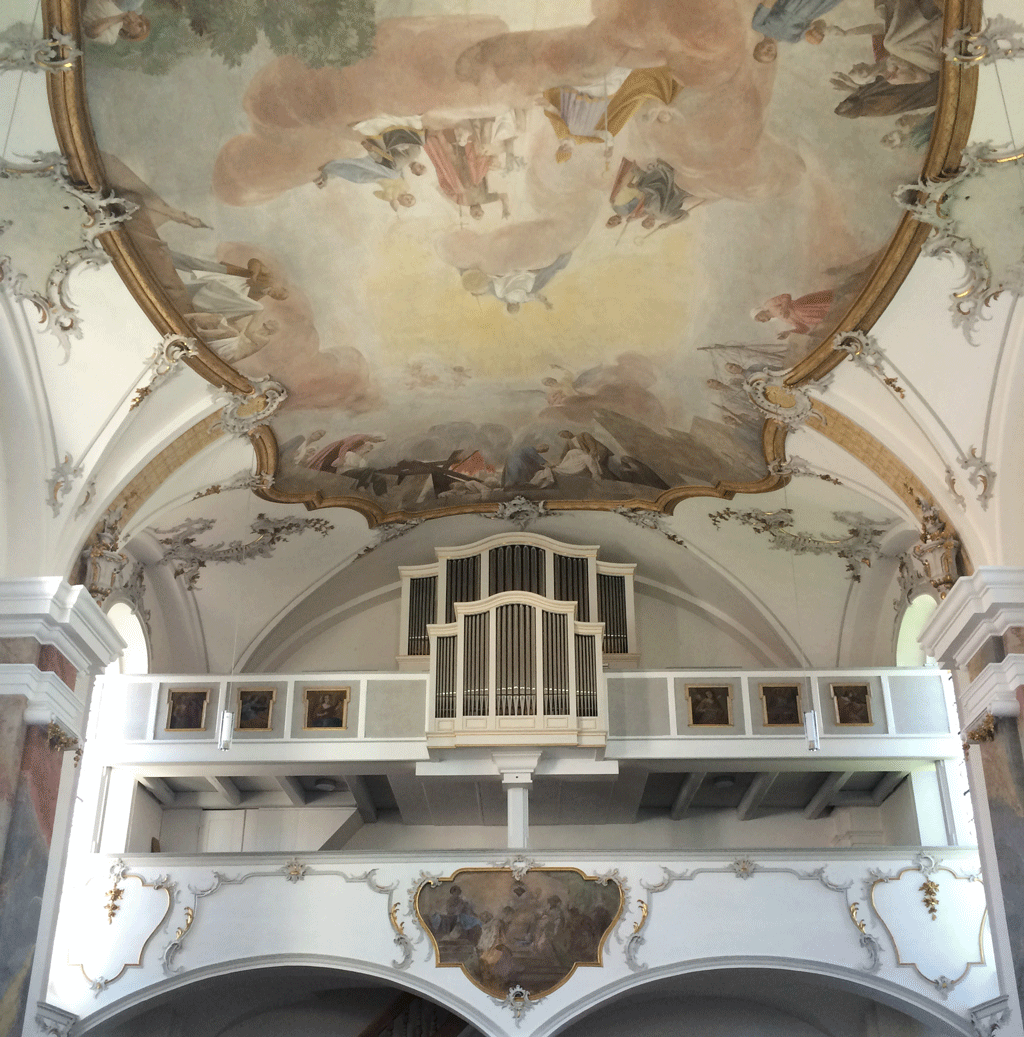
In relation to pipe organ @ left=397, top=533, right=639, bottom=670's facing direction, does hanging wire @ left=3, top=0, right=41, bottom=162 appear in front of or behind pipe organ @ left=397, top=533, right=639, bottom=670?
in front

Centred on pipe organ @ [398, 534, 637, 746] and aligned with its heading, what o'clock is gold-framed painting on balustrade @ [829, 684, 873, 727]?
The gold-framed painting on balustrade is roughly at 9 o'clock from the pipe organ.

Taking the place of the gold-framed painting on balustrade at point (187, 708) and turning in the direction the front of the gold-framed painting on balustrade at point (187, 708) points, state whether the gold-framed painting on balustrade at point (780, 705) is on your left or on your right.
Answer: on your left

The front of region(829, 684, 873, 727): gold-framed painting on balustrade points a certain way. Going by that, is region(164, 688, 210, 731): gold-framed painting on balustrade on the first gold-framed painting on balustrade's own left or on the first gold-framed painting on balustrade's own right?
on the first gold-framed painting on balustrade's own right

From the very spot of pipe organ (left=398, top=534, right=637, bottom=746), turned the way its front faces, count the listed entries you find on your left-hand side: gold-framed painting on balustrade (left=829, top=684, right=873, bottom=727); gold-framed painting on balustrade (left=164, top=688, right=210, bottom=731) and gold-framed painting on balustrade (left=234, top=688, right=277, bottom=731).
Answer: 1

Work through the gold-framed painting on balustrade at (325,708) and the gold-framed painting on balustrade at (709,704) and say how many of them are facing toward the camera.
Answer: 2

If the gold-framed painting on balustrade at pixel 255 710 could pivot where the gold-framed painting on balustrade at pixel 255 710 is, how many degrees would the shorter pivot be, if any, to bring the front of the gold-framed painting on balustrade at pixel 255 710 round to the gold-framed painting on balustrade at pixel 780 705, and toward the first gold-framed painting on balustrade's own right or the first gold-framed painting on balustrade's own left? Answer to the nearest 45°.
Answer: approximately 90° to the first gold-framed painting on balustrade's own left

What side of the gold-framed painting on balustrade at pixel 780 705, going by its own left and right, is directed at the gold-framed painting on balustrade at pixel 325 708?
right

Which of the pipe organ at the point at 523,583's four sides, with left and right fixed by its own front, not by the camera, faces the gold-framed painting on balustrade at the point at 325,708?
right

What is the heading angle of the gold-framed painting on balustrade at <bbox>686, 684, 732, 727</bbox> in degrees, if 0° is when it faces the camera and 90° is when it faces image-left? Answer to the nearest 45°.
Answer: approximately 0°

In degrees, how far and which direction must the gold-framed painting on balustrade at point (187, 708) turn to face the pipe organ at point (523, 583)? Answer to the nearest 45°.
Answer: approximately 90° to its left

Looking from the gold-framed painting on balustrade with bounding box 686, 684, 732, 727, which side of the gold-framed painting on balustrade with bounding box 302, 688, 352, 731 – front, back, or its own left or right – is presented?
left

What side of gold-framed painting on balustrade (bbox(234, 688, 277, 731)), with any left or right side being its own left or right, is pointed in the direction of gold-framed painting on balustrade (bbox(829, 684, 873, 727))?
left

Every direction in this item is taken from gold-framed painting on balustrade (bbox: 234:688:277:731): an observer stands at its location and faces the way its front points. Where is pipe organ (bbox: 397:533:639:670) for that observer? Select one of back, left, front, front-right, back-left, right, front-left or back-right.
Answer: left

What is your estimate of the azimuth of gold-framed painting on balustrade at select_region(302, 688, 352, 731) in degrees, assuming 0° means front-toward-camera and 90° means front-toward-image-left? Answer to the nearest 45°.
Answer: approximately 0°
